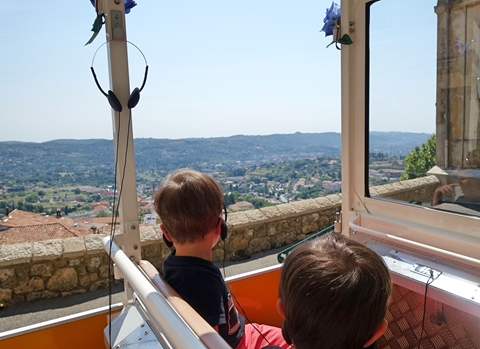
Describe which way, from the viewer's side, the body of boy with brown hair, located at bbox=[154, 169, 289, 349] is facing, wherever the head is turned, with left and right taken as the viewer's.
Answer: facing away from the viewer and to the right of the viewer

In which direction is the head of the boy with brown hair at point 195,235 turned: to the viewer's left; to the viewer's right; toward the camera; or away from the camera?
away from the camera

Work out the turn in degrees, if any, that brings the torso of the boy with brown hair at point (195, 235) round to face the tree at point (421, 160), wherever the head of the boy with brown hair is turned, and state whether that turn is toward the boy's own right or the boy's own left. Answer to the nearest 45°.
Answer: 0° — they already face it
